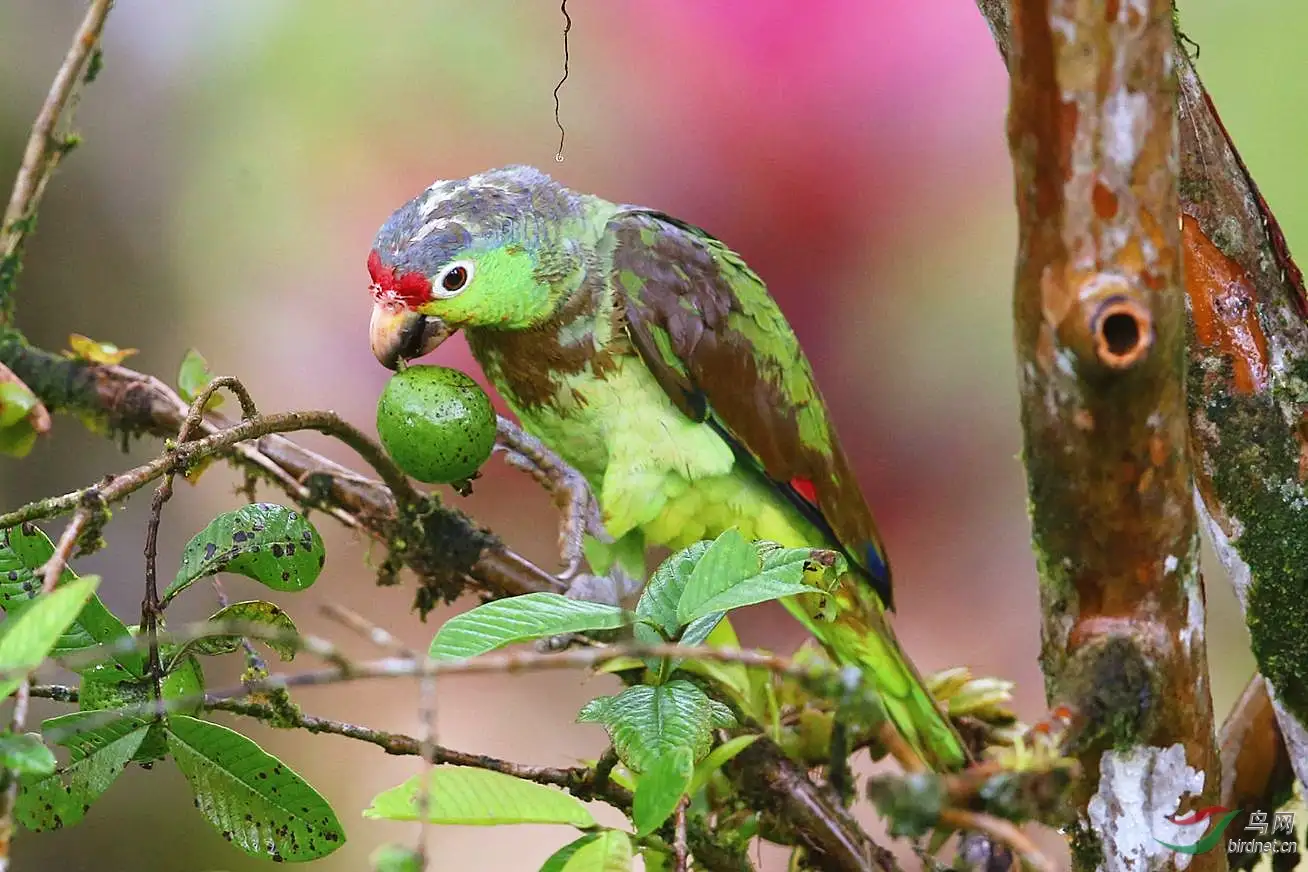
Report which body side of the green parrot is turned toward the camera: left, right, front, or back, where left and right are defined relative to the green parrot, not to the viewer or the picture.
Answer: left
